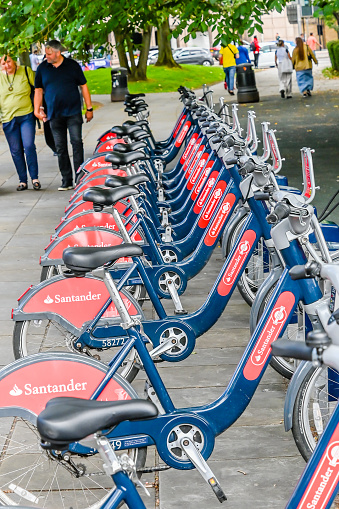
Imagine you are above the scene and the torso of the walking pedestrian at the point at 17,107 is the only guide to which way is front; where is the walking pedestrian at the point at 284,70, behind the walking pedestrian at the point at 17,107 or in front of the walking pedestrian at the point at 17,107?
behind

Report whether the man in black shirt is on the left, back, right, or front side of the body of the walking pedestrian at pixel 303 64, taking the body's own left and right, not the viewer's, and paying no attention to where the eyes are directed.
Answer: back

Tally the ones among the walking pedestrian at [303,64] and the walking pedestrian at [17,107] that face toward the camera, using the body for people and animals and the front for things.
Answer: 1

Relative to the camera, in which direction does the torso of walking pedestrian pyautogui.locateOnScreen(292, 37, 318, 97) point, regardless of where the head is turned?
away from the camera

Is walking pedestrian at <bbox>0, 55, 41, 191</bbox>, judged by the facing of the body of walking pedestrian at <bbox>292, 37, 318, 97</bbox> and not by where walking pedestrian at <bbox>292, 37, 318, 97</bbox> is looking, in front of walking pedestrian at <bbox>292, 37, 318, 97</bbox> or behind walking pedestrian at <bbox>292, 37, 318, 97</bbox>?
behind

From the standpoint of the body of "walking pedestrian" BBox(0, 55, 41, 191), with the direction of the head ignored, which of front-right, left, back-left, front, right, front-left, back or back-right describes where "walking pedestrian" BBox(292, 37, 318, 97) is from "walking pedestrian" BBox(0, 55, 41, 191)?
back-left

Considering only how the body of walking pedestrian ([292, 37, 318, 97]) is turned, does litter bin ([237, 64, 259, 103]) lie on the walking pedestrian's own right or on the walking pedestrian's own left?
on the walking pedestrian's own left

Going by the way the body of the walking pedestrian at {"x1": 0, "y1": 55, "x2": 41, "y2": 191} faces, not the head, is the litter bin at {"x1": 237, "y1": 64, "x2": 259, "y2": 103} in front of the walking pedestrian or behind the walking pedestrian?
behind

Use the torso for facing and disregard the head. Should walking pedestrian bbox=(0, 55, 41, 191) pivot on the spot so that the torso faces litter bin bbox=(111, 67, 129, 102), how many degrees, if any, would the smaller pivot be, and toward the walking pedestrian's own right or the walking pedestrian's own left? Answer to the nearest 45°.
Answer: approximately 180°

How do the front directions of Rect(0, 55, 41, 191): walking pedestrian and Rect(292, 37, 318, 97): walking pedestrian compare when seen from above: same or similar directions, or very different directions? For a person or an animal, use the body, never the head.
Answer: very different directions

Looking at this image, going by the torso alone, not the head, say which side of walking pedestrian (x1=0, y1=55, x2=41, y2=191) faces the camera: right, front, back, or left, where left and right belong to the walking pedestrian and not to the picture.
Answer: front

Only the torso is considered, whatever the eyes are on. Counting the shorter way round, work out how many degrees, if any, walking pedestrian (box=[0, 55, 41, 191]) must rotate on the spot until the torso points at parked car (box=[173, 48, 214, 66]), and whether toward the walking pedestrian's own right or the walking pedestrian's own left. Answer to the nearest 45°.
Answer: approximately 180°

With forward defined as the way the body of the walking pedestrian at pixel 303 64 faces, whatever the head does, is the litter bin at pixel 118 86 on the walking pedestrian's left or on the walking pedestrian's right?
on the walking pedestrian's left
